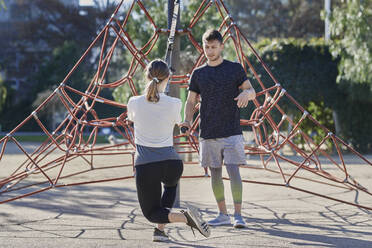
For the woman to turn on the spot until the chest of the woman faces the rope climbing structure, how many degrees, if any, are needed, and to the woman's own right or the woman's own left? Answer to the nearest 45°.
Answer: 0° — they already face it

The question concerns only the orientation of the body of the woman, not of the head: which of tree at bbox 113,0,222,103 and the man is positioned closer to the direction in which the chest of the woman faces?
the tree

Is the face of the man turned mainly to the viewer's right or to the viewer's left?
to the viewer's left

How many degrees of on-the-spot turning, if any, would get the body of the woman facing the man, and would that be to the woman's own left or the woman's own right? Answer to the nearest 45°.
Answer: approximately 45° to the woman's own right

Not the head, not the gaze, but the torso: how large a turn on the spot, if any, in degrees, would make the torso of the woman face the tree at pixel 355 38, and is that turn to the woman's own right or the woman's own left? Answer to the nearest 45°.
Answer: approximately 45° to the woman's own right

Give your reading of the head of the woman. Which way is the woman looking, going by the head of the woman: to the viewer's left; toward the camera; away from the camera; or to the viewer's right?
away from the camera

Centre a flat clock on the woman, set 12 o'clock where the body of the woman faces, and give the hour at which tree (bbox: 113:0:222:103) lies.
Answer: The tree is roughly at 12 o'clock from the woman.

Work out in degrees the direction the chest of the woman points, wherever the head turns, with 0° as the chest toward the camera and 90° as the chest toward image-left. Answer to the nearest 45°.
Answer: approximately 180°

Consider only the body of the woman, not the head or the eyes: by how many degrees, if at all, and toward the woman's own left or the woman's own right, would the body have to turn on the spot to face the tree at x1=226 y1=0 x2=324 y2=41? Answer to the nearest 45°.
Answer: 0° — they already face it
